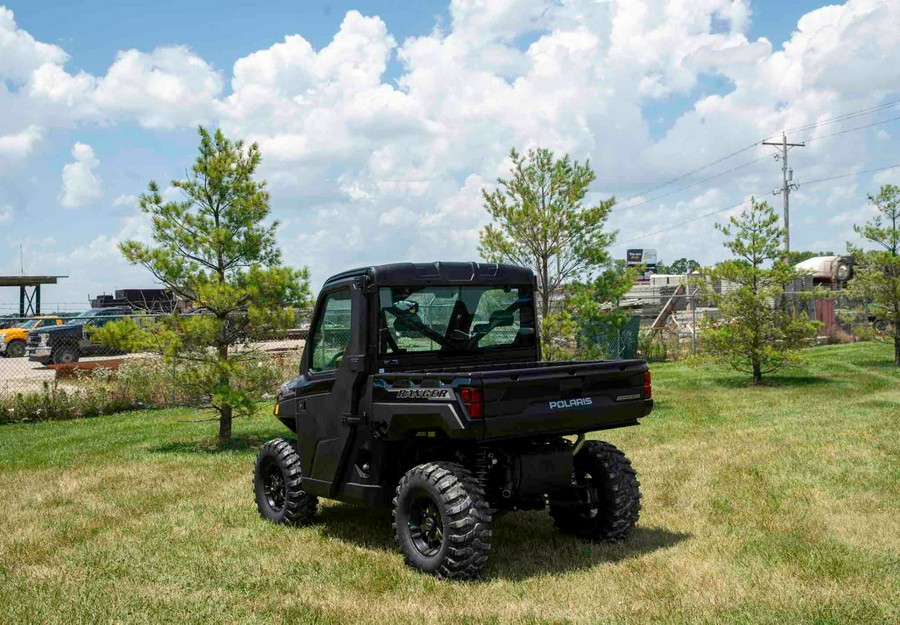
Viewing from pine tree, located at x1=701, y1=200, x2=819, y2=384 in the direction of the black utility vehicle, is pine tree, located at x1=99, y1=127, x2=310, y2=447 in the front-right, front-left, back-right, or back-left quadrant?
front-right

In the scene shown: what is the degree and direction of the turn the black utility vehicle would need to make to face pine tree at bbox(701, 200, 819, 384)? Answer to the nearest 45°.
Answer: approximately 90° to its right

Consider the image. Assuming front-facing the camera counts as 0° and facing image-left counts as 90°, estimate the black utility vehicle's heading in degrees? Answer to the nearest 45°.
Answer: approximately 135°

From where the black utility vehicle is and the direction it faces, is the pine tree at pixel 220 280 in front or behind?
in front

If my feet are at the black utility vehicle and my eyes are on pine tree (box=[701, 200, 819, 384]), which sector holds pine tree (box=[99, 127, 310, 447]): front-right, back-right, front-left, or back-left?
front-left
